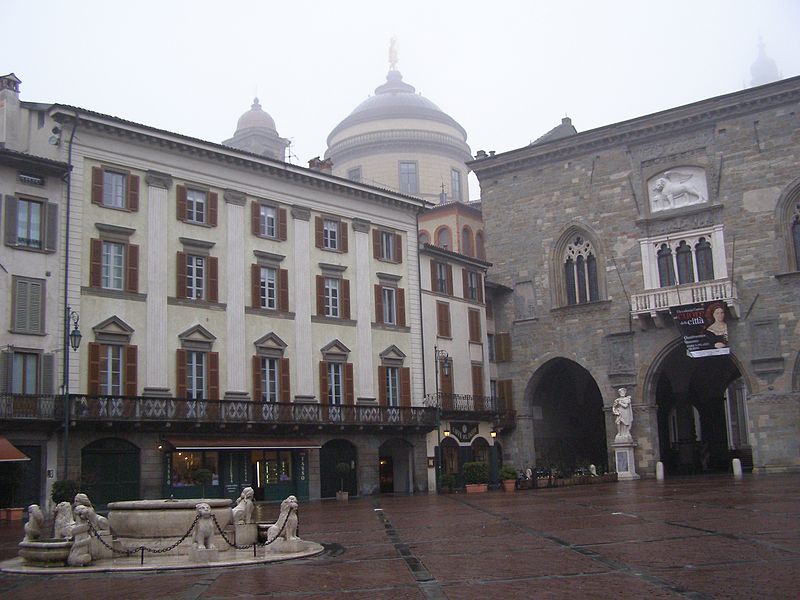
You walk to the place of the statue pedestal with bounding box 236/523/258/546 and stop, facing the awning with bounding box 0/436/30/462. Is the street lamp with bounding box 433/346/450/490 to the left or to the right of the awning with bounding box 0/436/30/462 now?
right

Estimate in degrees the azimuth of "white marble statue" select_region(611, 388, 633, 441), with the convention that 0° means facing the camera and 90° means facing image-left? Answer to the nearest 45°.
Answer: approximately 45°

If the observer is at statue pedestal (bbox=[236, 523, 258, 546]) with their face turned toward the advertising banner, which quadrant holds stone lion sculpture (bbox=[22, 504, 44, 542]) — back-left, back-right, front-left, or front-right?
back-left

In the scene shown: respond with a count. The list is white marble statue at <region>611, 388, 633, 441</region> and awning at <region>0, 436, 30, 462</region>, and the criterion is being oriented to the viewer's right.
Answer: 1
